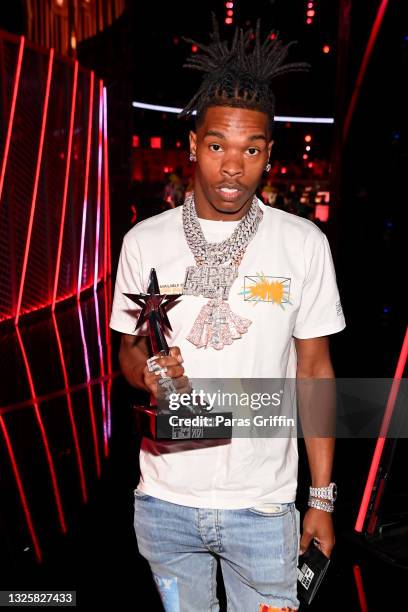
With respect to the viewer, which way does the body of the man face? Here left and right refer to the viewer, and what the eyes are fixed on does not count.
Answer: facing the viewer

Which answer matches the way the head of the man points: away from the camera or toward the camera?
toward the camera

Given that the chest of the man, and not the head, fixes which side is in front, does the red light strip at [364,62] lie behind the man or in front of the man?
behind

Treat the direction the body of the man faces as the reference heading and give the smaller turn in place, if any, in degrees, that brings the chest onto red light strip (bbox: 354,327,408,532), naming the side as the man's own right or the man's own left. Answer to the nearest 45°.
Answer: approximately 135° to the man's own left
